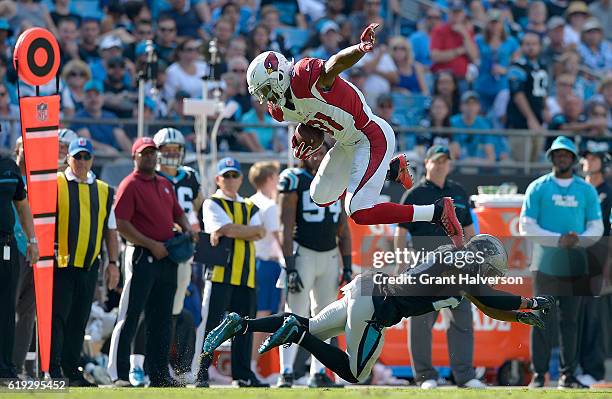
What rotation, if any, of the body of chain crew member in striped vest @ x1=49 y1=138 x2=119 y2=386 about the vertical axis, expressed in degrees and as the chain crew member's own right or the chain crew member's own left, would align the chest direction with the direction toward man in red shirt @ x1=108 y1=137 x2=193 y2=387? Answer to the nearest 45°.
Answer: approximately 90° to the chain crew member's own left

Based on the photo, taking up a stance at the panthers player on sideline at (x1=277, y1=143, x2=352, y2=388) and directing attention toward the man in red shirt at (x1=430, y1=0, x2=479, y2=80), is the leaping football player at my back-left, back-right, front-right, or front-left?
back-right

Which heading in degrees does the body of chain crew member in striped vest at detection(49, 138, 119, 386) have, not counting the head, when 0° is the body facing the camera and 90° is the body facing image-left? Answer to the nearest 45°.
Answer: approximately 0°

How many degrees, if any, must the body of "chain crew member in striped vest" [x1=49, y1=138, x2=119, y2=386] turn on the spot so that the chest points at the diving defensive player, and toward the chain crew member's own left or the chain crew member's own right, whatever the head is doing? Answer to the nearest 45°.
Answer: approximately 45° to the chain crew member's own left

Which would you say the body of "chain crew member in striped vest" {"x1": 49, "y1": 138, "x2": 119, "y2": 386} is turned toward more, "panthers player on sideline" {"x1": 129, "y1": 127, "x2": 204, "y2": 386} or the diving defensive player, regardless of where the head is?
the diving defensive player

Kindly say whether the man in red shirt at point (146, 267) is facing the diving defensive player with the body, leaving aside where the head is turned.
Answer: yes
